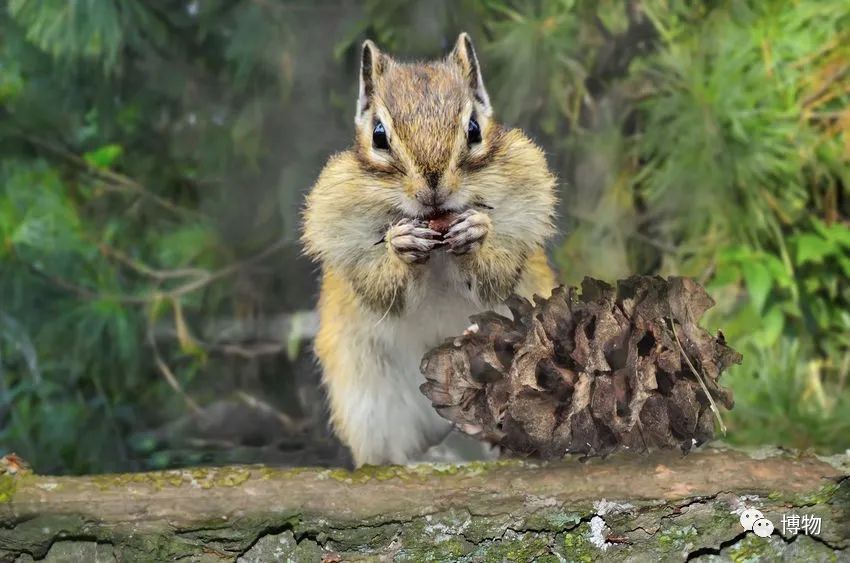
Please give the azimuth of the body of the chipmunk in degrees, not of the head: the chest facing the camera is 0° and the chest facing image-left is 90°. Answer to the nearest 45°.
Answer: approximately 0°
